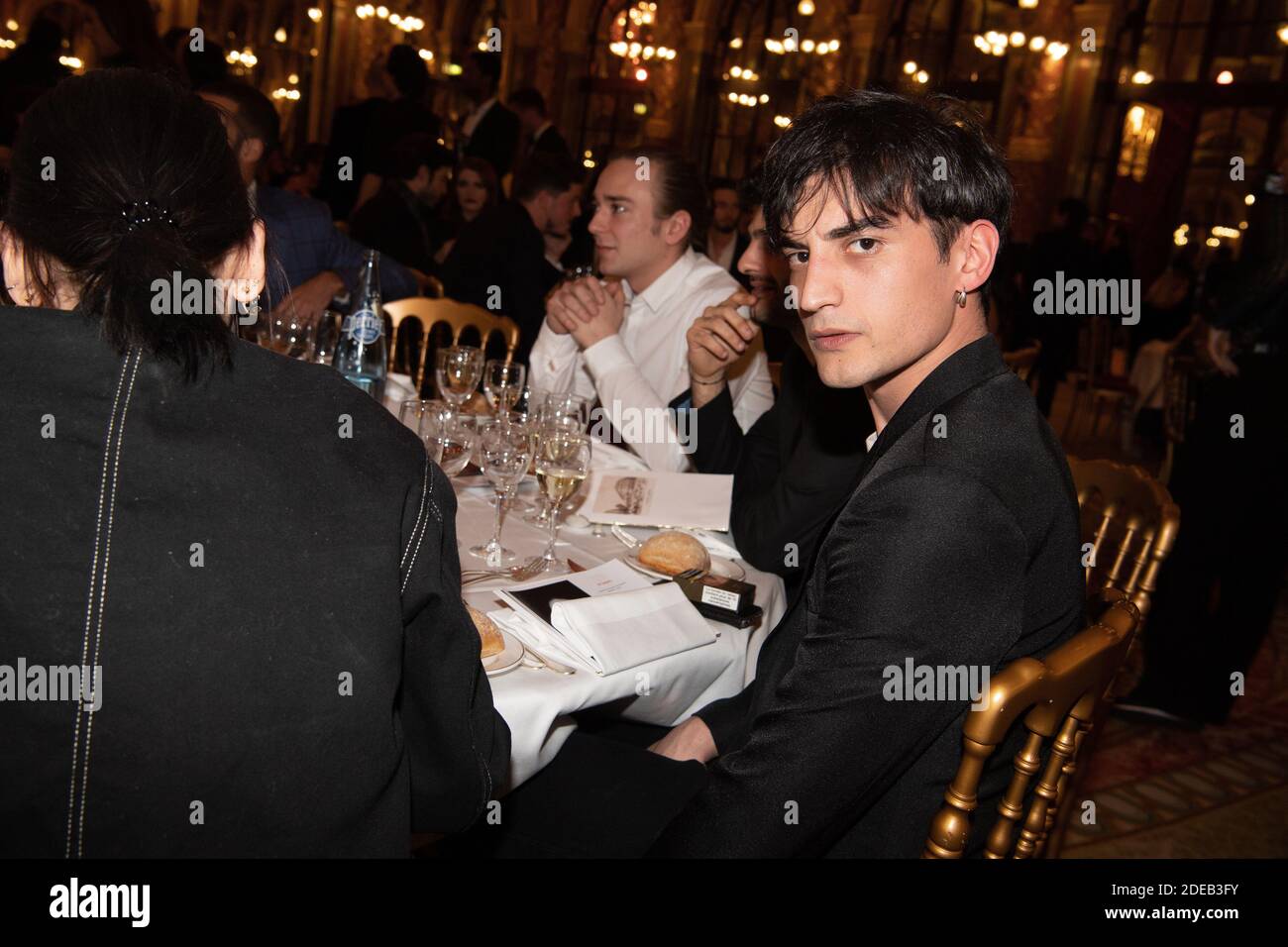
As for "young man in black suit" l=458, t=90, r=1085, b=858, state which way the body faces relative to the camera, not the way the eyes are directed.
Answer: to the viewer's left

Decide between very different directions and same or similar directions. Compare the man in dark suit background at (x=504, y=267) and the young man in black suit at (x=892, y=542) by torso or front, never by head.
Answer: very different directions

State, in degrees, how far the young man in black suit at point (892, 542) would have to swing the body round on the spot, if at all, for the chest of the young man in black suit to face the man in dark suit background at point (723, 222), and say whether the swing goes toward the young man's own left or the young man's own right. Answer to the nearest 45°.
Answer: approximately 90° to the young man's own right

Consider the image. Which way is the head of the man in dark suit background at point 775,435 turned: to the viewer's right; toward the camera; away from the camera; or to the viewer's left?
to the viewer's left

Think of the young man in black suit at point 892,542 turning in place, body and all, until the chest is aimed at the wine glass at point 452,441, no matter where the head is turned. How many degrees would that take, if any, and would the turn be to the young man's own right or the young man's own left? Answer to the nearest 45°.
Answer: approximately 45° to the young man's own right

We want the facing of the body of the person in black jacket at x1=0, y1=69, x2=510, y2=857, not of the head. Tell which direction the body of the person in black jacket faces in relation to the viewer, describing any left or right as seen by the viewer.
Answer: facing away from the viewer
